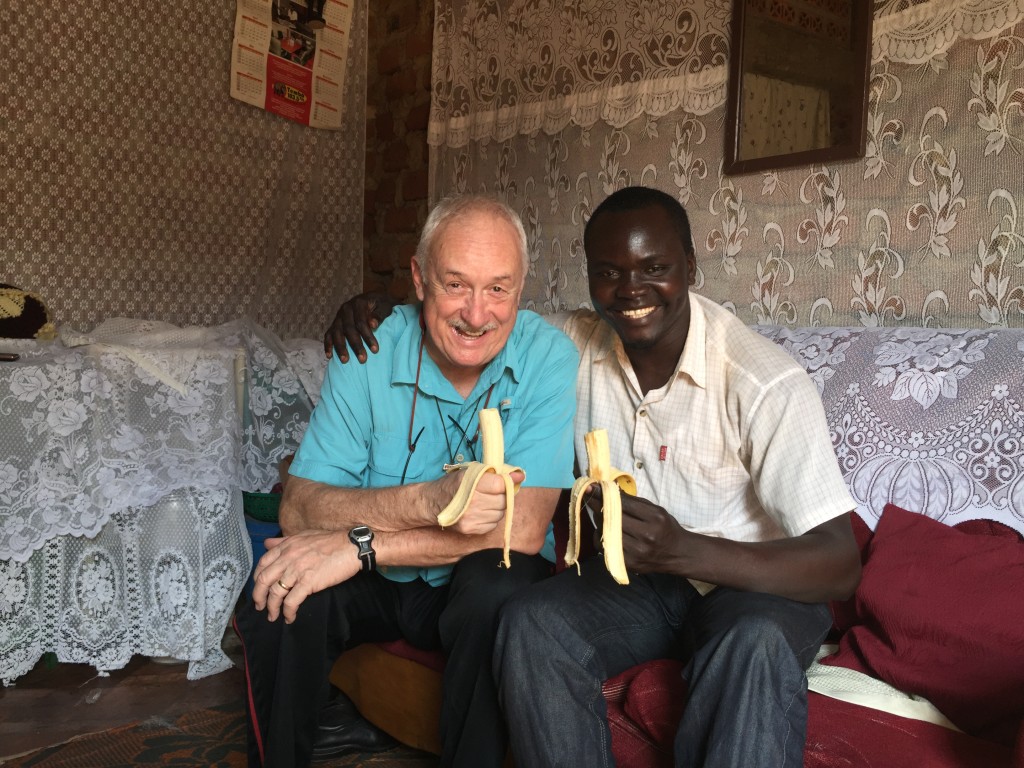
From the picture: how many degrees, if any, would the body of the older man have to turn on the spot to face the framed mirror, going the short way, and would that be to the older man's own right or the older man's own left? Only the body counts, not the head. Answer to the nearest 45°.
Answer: approximately 135° to the older man's own left

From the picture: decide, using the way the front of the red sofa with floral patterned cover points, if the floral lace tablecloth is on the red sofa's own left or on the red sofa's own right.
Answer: on the red sofa's own right

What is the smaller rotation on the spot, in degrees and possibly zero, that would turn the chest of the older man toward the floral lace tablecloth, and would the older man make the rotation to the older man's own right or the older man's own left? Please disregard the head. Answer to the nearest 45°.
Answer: approximately 135° to the older man's own right

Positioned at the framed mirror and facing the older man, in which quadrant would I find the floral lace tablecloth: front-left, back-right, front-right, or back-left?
front-right

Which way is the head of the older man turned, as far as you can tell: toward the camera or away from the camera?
toward the camera

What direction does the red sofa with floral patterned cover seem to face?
toward the camera
